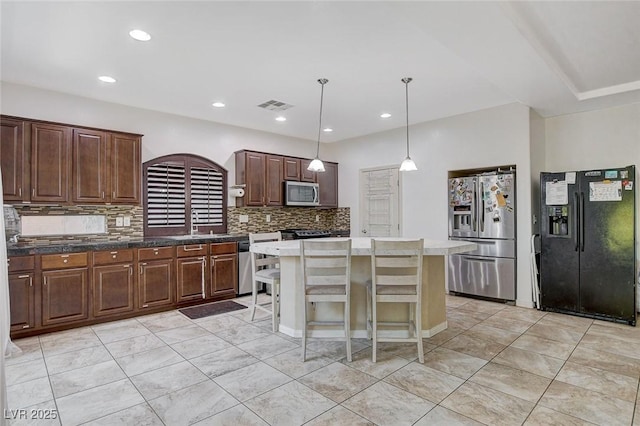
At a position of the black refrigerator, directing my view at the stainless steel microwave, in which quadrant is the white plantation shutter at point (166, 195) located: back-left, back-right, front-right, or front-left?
front-left

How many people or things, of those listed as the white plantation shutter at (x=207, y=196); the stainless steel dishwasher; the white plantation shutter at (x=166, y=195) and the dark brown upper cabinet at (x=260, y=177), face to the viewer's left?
0

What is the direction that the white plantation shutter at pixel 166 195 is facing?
toward the camera

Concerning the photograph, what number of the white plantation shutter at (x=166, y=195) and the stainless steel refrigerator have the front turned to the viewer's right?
0

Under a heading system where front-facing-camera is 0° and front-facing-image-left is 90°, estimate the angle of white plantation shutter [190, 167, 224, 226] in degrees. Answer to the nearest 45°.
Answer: approximately 315°

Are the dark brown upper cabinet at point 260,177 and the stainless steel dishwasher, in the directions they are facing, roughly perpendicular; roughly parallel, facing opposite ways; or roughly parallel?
roughly parallel

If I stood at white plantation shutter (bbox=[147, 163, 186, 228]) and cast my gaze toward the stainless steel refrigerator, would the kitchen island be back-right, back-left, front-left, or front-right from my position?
front-right

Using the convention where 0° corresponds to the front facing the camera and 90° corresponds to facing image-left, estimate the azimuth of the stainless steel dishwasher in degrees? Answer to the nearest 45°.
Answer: approximately 315°

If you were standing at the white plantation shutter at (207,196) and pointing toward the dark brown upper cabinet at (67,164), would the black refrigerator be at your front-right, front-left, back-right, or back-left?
back-left

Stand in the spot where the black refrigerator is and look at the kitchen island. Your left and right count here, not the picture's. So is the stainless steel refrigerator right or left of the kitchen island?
right

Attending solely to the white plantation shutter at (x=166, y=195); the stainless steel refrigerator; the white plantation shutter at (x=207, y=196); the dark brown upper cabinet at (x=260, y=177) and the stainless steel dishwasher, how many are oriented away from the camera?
0
